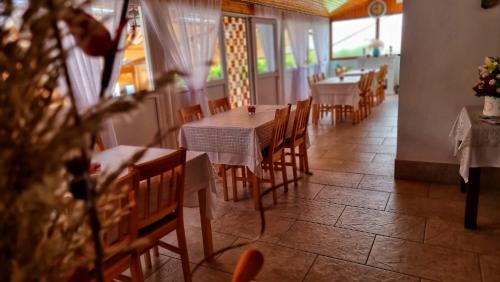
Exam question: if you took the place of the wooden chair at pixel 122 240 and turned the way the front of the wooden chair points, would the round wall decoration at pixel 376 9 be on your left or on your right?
on your right

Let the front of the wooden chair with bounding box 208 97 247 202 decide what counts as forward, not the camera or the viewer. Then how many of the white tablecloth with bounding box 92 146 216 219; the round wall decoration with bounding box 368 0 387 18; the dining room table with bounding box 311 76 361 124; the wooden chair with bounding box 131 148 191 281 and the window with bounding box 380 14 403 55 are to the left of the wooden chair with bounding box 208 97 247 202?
3

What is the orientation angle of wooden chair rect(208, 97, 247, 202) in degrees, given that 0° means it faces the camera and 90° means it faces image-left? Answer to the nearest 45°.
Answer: approximately 315°

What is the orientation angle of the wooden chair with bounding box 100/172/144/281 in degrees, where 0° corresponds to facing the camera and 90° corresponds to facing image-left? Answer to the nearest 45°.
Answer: approximately 135°

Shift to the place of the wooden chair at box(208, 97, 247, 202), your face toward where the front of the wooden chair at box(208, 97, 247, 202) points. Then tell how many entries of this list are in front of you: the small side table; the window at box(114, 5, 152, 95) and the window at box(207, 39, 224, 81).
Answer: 1

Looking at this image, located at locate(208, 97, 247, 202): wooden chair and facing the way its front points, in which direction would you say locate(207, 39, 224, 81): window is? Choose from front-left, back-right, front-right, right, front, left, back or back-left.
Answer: back-left

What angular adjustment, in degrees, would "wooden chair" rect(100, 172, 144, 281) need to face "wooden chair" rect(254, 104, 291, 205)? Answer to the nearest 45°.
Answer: approximately 90° to its right

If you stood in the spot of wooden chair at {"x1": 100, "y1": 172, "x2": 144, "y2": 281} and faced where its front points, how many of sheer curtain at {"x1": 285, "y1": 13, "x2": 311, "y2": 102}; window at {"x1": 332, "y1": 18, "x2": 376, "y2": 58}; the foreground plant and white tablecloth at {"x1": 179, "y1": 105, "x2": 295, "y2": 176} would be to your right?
3

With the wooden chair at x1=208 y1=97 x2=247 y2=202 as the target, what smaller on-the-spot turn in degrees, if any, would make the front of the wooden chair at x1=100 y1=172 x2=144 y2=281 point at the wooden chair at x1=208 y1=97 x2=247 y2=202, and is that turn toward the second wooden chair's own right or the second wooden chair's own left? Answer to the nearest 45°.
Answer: approximately 90° to the second wooden chair's own right

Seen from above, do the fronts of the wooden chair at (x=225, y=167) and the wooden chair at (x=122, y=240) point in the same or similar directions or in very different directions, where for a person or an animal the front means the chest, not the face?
very different directions

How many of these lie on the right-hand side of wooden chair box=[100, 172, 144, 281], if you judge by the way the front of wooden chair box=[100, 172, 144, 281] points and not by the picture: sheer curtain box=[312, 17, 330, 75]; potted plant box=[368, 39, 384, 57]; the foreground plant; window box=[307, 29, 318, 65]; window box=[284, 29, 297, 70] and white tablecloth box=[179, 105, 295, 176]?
5

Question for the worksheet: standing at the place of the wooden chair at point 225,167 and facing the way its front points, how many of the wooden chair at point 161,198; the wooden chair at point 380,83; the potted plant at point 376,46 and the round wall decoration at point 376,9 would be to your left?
3
